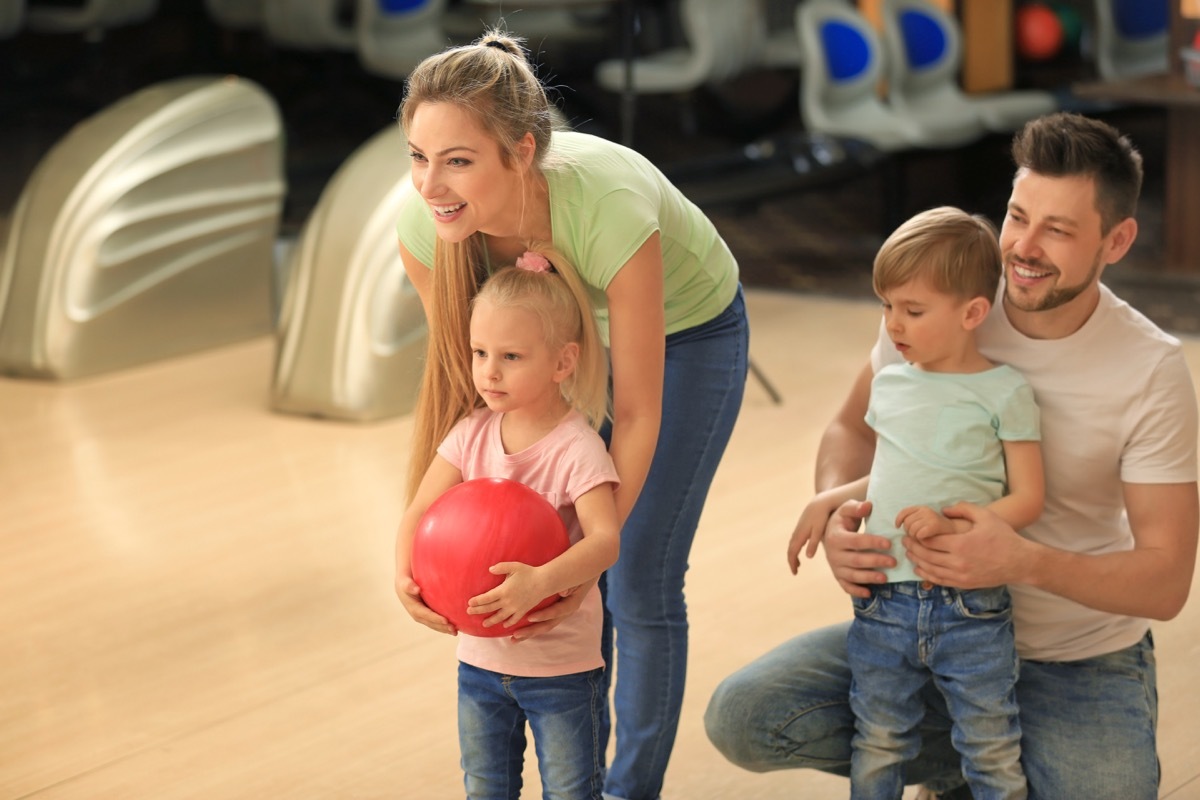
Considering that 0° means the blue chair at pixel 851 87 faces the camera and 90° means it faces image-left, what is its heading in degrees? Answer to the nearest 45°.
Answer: approximately 315°

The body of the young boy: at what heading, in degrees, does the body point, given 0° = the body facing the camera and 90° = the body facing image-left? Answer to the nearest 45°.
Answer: approximately 45°

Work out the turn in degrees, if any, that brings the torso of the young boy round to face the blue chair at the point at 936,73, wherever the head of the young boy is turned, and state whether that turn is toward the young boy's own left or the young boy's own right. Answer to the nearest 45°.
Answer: approximately 135° to the young boy's own right

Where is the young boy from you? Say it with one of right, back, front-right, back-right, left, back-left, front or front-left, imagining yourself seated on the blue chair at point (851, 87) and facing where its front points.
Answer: front-right

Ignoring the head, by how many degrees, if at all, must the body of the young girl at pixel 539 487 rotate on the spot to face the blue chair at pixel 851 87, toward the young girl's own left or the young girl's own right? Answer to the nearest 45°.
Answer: approximately 135° to the young girl's own right

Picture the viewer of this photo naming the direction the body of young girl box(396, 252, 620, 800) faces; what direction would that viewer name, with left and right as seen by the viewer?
facing the viewer and to the left of the viewer

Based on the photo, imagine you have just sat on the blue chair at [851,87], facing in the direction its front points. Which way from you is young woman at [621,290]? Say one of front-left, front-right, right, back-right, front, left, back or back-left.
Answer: front-right

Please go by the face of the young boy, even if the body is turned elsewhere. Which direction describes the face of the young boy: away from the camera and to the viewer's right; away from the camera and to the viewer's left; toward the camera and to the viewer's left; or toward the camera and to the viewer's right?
toward the camera and to the viewer's left

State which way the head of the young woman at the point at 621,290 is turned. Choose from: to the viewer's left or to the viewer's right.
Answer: to the viewer's left

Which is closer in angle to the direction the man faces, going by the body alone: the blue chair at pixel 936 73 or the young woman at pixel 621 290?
the young woman

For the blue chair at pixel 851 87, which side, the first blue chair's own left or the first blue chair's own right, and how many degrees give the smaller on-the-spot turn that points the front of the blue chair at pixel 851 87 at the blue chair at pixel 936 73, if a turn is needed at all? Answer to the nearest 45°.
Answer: approximately 90° to the first blue chair's own left
